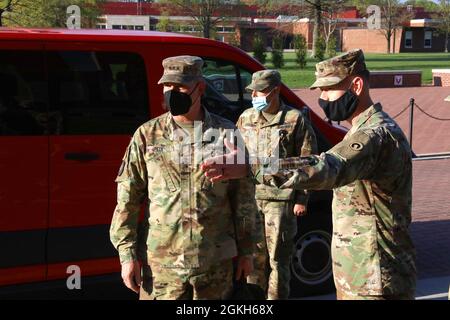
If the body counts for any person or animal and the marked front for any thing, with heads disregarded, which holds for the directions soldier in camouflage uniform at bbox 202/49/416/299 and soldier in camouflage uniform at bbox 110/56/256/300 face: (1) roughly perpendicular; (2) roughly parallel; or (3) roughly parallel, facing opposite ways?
roughly perpendicular

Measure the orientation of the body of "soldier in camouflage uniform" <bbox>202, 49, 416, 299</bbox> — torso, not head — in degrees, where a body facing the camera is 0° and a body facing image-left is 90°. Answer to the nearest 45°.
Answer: approximately 90°

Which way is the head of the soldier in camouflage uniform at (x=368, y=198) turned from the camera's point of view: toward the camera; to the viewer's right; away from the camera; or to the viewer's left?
to the viewer's left

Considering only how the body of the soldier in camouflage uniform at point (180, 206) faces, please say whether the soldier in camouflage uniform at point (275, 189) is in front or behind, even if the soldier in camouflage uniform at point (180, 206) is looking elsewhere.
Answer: behind

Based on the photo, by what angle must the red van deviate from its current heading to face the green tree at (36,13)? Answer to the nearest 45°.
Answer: approximately 90° to its left

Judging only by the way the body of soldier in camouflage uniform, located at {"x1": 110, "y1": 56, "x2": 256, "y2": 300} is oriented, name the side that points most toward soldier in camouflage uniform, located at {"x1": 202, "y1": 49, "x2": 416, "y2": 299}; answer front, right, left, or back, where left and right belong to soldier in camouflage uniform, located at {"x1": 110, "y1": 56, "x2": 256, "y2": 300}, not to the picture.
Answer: left

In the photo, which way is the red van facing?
to the viewer's right

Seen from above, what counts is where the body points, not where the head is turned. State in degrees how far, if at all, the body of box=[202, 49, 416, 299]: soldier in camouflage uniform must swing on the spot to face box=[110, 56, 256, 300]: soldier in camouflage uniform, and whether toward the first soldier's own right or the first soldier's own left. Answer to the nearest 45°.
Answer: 0° — they already face them

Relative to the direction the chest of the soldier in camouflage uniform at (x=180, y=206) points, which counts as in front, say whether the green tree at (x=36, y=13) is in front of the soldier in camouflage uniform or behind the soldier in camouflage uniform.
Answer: behind

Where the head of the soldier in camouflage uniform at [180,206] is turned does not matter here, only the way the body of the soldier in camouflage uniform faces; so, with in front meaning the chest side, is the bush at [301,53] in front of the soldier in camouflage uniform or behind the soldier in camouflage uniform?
behind

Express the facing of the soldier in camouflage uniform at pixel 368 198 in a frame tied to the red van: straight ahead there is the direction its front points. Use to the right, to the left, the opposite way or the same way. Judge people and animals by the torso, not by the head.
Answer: the opposite way

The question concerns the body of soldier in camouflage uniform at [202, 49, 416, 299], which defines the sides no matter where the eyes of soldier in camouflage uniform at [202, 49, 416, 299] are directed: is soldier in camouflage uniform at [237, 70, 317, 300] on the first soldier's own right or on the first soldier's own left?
on the first soldier's own right

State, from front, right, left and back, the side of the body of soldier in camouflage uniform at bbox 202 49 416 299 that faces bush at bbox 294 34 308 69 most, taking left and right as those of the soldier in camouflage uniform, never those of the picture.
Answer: right
